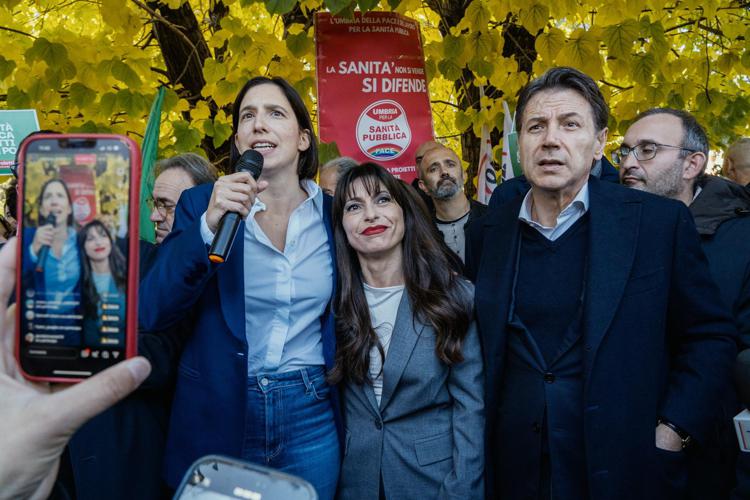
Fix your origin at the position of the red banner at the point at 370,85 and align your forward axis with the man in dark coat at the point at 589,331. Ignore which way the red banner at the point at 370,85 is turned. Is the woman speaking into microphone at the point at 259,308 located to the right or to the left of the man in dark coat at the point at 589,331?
right

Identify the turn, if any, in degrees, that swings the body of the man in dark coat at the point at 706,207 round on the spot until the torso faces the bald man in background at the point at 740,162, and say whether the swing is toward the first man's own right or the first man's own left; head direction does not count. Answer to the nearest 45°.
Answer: approximately 135° to the first man's own right

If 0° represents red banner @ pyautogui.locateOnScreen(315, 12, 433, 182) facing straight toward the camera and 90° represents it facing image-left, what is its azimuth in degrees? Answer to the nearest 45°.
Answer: approximately 0°

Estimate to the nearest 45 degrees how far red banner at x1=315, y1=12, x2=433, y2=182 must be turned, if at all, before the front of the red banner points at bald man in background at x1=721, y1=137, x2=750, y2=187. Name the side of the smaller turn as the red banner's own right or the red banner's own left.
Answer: approximately 90° to the red banner's own left

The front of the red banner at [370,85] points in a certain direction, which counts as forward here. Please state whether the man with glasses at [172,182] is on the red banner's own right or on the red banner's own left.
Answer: on the red banner's own right

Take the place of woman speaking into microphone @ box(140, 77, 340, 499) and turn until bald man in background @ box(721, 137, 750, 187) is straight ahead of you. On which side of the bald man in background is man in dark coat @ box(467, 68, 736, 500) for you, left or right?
right
